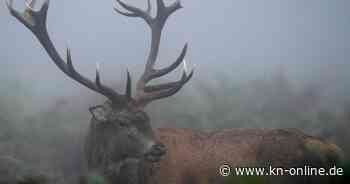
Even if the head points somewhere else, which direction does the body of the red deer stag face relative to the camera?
to the viewer's left
